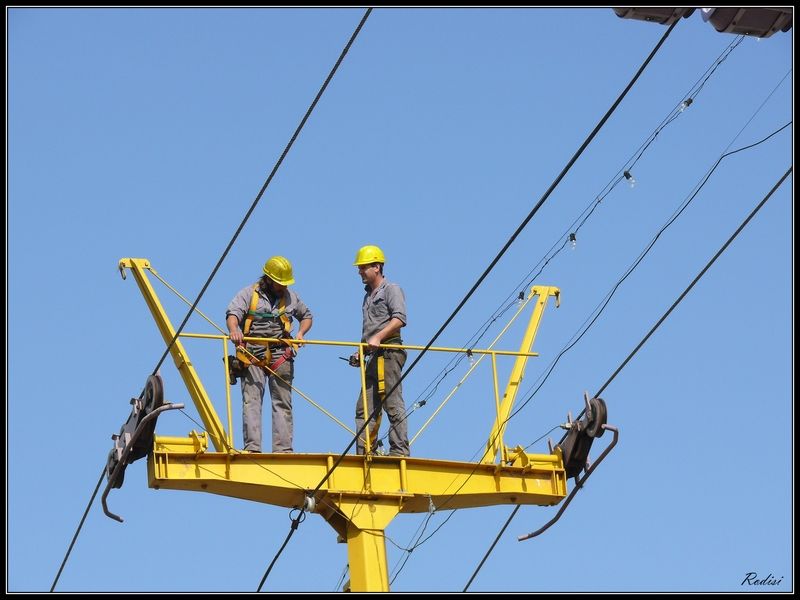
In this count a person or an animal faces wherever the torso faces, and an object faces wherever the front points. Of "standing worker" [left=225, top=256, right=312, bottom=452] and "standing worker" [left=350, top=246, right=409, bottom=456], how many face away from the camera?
0

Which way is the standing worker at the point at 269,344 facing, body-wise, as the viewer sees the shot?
toward the camera

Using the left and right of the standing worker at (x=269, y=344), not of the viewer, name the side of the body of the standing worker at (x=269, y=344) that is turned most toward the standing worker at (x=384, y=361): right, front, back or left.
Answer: left

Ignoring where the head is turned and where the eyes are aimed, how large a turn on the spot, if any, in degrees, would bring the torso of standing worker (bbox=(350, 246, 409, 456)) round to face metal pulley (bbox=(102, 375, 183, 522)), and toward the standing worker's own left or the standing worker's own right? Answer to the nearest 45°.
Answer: approximately 45° to the standing worker's own right

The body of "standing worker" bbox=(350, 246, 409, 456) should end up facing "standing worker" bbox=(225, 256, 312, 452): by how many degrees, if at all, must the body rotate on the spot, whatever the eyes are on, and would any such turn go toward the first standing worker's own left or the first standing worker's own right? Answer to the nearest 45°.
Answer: approximately 45° to the first standing worker's own right

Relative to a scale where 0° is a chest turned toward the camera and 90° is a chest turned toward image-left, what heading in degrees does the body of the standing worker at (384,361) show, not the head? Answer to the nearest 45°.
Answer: approximately 45°

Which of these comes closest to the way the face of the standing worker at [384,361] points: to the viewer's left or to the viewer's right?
to the viewer's left

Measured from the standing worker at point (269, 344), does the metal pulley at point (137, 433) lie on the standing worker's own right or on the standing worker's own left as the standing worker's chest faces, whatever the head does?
on the standing worker's own right
